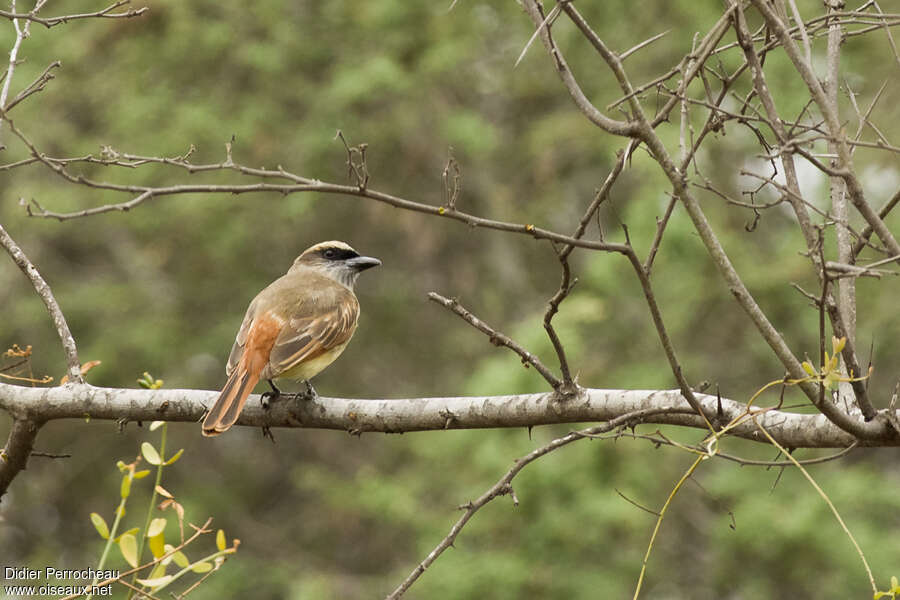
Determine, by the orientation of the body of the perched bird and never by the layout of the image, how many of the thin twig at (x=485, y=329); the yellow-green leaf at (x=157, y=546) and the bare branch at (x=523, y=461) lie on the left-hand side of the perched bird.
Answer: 0

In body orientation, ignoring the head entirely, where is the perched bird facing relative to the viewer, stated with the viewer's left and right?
facing away from the viewer and to the right of the viewer

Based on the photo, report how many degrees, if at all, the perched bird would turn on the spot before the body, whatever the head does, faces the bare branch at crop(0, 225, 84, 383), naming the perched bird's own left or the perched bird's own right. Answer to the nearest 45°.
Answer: approximately 180°

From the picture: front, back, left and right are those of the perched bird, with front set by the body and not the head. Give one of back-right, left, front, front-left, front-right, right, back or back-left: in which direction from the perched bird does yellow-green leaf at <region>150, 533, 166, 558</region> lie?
back-left

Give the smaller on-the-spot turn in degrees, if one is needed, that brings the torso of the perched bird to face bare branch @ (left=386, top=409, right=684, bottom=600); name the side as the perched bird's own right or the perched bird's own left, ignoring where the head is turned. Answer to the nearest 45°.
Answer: approximately 45° to the perched bird's own right
